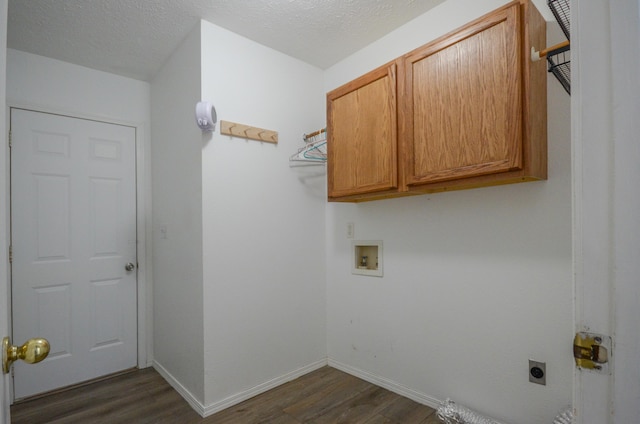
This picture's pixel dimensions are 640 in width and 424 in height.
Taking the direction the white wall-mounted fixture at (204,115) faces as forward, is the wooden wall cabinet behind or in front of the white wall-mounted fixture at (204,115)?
in front

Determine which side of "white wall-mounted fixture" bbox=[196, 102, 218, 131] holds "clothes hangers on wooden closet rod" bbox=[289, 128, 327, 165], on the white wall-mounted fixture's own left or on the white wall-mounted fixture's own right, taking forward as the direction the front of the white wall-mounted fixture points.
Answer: on the white wall-mounted fixture's own left

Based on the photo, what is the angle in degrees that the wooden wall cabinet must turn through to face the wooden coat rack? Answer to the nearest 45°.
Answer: approximately 45° to its right

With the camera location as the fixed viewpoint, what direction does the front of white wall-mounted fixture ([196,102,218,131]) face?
facing the viewer and to the right of the viewer

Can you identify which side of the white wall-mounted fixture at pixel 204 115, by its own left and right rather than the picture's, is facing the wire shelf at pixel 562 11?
front

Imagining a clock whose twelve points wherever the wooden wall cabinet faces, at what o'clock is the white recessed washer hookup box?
The white recessed washer hookup box is roughly at 3 o'clock from the wooden wall cabinet.

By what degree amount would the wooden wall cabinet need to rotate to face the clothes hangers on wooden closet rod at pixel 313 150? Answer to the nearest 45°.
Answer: approximately 90° to its right

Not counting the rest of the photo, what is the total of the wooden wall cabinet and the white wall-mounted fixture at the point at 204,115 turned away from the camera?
0

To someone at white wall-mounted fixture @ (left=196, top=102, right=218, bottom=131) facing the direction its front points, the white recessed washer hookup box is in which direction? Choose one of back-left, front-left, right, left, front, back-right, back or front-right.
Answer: front-left

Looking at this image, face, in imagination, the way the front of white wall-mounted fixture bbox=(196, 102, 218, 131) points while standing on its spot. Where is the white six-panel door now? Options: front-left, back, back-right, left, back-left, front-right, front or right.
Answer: back
